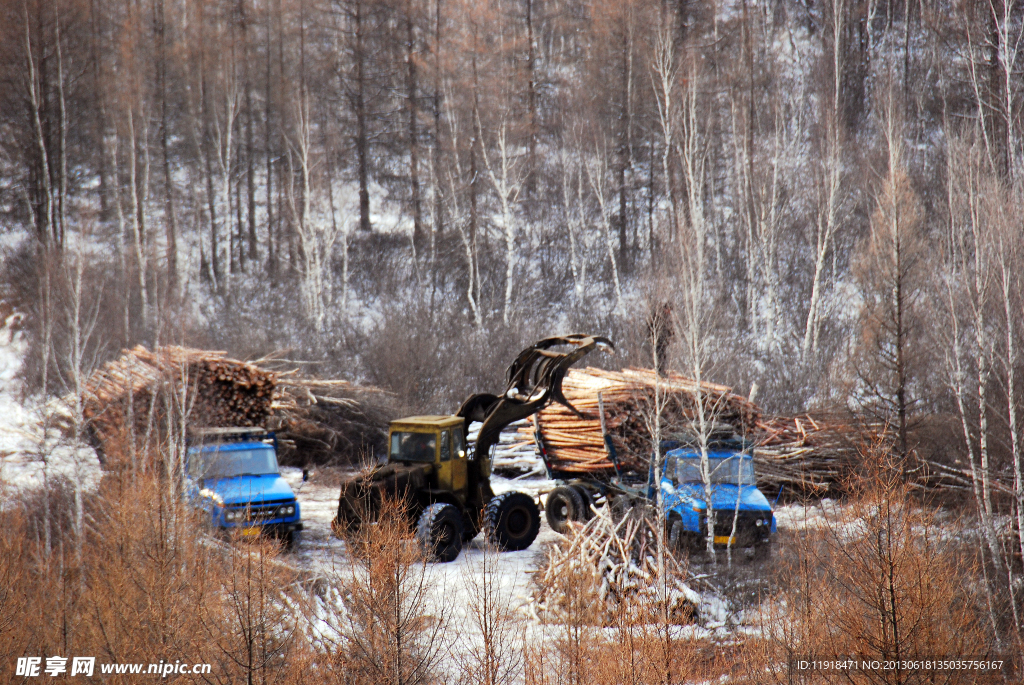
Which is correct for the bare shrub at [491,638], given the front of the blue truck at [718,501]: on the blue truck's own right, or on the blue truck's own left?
on the blue truck's own right

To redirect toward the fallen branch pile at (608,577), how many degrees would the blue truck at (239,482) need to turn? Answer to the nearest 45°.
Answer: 0° — it already faces it

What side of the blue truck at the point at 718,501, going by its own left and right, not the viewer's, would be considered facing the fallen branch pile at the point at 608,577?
right

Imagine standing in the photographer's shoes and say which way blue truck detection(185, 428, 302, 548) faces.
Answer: facing the viewer and to the right of the viewer

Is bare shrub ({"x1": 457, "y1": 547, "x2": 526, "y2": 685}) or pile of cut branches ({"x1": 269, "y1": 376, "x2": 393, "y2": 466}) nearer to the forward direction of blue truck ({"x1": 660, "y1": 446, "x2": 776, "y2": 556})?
the bare shrub

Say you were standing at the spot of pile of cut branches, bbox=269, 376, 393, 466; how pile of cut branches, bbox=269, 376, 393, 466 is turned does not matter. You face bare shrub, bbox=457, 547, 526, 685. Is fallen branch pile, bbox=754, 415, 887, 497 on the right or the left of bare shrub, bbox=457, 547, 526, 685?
left

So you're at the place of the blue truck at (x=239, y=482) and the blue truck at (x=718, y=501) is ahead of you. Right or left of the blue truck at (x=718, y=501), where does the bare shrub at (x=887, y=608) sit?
right

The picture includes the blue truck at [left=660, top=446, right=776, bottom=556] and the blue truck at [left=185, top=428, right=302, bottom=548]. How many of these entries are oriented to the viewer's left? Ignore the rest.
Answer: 0
